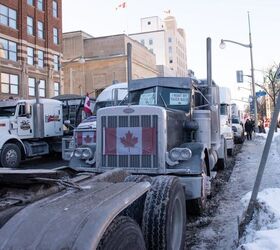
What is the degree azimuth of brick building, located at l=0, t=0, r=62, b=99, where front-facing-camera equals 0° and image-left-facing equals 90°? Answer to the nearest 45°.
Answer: approximately 315°

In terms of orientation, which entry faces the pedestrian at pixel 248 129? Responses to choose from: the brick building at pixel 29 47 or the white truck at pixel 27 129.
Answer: the brick building

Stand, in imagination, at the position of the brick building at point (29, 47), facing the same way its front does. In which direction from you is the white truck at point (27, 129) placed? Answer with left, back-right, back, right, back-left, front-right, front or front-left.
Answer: front-right

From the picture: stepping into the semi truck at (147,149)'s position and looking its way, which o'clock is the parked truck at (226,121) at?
The parked truck is roughly at 5 o'clock from the semi truck.

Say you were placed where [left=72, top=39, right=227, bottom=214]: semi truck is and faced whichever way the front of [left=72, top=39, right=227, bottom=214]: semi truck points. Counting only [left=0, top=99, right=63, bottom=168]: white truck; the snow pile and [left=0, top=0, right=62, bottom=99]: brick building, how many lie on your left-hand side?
1

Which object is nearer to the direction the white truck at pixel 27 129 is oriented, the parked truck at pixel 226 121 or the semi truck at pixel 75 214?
the semi truck

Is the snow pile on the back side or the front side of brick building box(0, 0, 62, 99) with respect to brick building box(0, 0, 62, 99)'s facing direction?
on the front side

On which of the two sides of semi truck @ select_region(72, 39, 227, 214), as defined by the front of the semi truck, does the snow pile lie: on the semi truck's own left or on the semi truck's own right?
on the semi truck's own left

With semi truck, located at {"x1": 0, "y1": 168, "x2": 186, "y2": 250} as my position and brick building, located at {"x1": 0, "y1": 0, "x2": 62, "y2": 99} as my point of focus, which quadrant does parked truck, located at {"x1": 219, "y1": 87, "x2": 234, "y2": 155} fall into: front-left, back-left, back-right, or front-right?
front-right

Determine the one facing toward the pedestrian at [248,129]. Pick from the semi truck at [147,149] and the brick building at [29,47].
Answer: the brick building

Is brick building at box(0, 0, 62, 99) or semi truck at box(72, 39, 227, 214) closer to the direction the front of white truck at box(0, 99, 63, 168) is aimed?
the semi truck

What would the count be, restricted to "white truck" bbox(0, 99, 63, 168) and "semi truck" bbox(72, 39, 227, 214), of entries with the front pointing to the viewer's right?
0

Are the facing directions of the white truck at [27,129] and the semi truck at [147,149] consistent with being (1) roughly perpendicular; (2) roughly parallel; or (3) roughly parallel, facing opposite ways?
roughly parallel

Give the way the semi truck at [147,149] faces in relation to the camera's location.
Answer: facing the viewer and to the left of the viewer

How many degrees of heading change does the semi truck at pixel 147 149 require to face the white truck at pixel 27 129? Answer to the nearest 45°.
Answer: approximately 90° to its right

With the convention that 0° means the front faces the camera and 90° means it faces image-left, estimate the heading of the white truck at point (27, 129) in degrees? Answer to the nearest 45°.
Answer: approximately 45°

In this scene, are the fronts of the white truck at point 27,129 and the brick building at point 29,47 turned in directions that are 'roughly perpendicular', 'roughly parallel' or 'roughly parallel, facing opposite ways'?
roughly perpendicular

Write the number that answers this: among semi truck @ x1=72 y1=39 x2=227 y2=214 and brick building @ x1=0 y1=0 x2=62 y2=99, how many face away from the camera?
0
